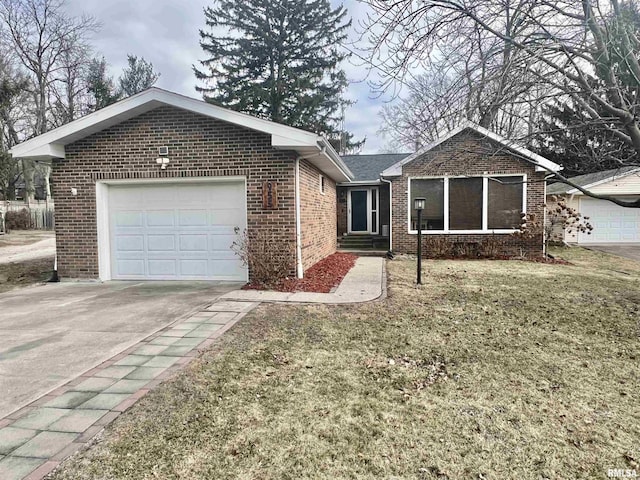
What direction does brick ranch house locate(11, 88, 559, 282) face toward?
toward the camera

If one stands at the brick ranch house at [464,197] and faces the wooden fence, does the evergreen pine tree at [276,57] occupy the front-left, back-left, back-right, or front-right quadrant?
front-right

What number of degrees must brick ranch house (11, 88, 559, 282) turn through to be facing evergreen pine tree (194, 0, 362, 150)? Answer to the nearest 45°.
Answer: approximately 180°

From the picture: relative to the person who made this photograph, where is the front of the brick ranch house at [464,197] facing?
facing the viewer

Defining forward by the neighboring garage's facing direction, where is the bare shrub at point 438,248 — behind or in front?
in front

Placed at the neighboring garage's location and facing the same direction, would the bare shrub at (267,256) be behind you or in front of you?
in front

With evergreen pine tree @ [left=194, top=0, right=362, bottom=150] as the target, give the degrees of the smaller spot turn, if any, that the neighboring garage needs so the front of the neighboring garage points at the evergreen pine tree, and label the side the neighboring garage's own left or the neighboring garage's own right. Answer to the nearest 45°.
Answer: approximately 90° to the neighboring garage's own right

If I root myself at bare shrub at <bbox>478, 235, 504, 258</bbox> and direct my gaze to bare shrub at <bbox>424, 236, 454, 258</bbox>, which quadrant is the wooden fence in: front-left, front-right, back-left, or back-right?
front-right
